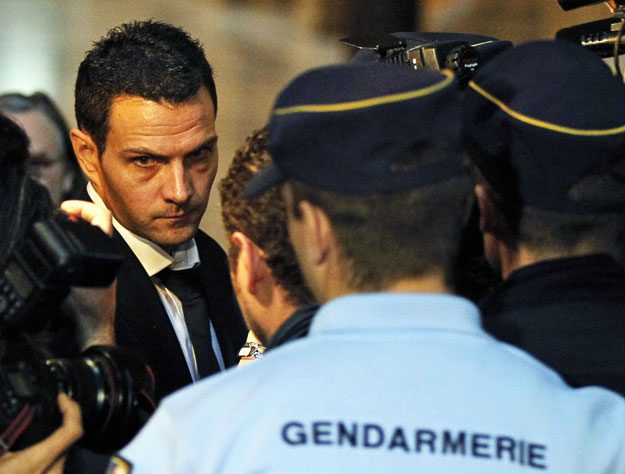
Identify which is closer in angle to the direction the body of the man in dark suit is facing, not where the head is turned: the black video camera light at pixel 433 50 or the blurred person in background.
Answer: the black video camera light

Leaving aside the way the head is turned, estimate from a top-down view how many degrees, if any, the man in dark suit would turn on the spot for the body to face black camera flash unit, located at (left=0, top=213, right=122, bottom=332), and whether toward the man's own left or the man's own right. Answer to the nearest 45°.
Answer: approximately 45° to the man's own right

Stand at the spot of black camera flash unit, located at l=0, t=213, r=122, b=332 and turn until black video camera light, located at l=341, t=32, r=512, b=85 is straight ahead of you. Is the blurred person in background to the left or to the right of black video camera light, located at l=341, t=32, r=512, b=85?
left

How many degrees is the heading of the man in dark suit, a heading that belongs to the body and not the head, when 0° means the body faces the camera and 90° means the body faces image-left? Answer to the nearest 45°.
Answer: approximately 315°

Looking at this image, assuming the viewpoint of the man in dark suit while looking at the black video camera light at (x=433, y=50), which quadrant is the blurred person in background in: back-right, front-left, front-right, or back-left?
back-left

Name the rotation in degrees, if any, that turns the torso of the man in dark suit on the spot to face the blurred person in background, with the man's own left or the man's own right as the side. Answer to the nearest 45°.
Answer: approximately 135° to the man's own left

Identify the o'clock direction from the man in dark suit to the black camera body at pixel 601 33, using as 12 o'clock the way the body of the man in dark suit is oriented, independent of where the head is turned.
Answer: The black camera body is roughly at 11 o'clock from the man in dark suit.
